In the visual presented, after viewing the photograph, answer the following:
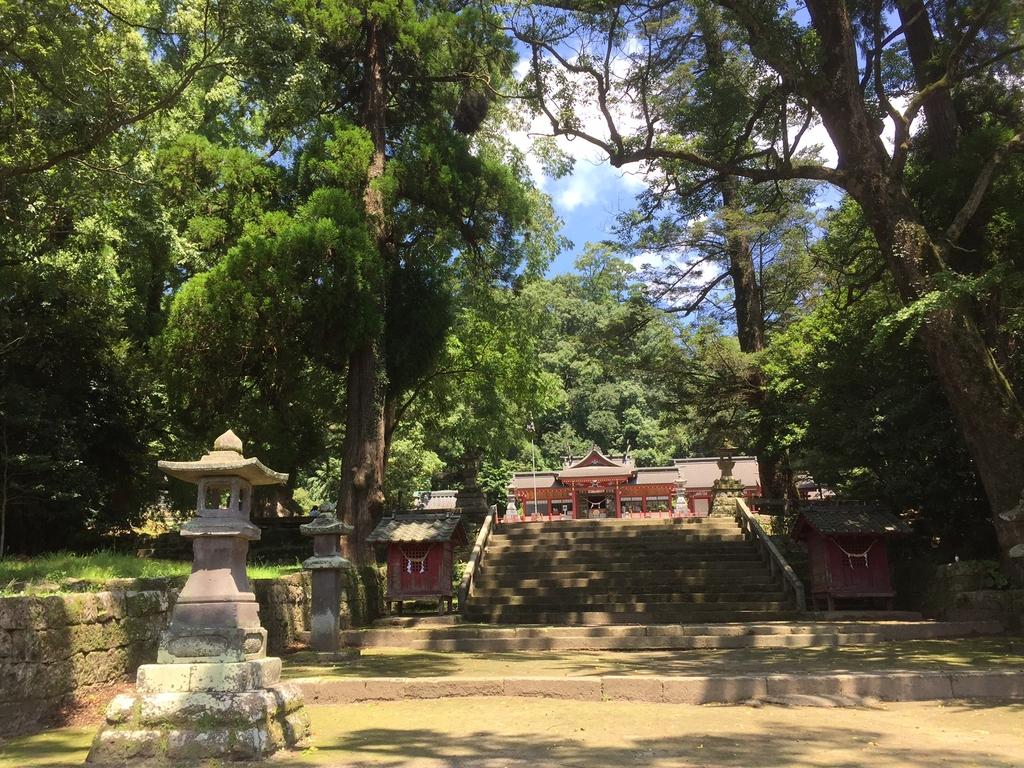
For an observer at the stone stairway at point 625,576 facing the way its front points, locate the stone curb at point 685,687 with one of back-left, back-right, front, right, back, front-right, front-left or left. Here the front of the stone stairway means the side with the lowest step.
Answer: front

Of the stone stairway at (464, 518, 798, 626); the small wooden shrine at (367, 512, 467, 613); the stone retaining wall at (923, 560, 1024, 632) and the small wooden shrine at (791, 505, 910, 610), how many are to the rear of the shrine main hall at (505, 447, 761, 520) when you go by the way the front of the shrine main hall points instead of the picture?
0

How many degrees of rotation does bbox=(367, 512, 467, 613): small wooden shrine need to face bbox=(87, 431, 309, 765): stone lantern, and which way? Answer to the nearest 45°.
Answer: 0° — it already faces it

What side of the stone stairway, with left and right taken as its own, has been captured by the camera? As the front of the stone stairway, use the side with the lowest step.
front

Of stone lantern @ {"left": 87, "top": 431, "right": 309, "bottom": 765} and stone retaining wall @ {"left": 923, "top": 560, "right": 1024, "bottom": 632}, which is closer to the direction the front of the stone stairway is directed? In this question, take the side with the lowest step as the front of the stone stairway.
the stone lantern

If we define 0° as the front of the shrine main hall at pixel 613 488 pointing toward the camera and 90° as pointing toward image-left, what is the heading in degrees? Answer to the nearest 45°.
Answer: approximately 0°

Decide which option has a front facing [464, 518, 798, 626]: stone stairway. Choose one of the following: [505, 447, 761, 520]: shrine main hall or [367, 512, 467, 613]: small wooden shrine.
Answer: the shrine main hall

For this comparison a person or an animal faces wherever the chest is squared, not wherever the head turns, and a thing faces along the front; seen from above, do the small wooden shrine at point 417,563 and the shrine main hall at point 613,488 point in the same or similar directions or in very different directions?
same or similar directions

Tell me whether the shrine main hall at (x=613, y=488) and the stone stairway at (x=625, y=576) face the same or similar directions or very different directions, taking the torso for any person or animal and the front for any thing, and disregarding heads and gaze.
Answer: same or similar directions

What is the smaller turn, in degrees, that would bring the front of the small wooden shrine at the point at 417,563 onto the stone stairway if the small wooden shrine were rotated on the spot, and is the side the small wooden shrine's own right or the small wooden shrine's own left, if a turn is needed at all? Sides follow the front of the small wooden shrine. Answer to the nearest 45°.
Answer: approximately 90° to the small wooden shrine's own left

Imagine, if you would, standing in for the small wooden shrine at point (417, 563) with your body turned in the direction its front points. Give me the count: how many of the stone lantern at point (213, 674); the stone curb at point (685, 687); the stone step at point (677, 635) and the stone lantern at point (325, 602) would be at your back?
0

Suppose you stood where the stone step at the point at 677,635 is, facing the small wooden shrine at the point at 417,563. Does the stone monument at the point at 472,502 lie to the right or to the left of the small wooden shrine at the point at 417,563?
right

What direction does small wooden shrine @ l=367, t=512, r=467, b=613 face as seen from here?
toward the camera

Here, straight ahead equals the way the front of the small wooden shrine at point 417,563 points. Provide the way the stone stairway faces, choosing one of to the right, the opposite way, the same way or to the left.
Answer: the same way

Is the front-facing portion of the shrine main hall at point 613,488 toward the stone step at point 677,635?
yes

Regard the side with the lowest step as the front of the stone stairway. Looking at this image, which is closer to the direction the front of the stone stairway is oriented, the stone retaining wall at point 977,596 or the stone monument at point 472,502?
the stone retaining wall

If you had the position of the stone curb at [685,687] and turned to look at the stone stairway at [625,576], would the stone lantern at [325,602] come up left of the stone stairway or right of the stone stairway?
left
